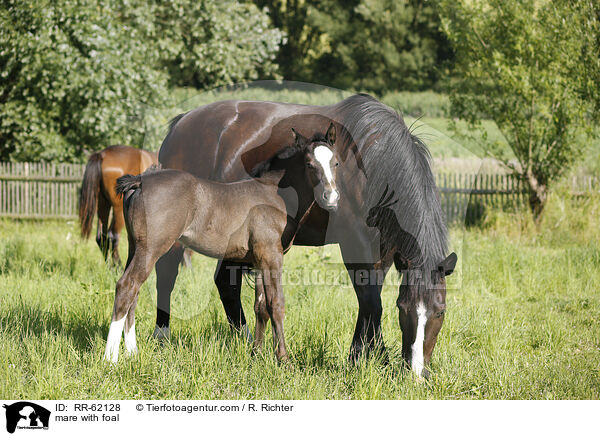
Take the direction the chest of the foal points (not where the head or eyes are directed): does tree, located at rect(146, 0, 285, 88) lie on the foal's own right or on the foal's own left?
on the foal's own left

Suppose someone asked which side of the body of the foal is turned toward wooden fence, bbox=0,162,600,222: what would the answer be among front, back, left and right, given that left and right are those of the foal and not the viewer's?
left

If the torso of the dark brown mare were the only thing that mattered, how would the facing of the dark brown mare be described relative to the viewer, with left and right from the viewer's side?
facing the viewer and to the right of the viewer

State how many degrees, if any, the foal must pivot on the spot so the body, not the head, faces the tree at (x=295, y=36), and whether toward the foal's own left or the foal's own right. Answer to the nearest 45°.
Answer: approximately 90° to the foal's own left

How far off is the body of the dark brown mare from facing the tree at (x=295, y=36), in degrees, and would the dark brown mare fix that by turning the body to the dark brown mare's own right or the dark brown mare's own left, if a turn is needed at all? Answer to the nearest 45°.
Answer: approximately 135° to the dark brown mare's own left

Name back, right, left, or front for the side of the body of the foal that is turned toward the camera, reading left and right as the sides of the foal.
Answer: right

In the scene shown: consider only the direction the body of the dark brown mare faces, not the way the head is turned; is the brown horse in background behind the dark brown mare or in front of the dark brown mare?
behind

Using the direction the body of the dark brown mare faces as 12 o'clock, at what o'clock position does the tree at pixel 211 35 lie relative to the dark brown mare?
The tree is roughly at 7 o'clock from the dark brown mare.
